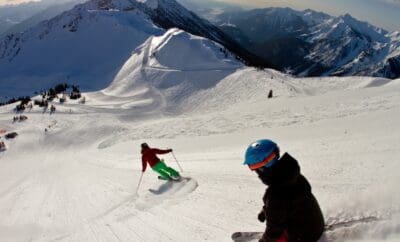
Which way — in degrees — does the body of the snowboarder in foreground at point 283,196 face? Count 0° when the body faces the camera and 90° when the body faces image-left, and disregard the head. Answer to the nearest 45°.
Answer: approximately 90°
